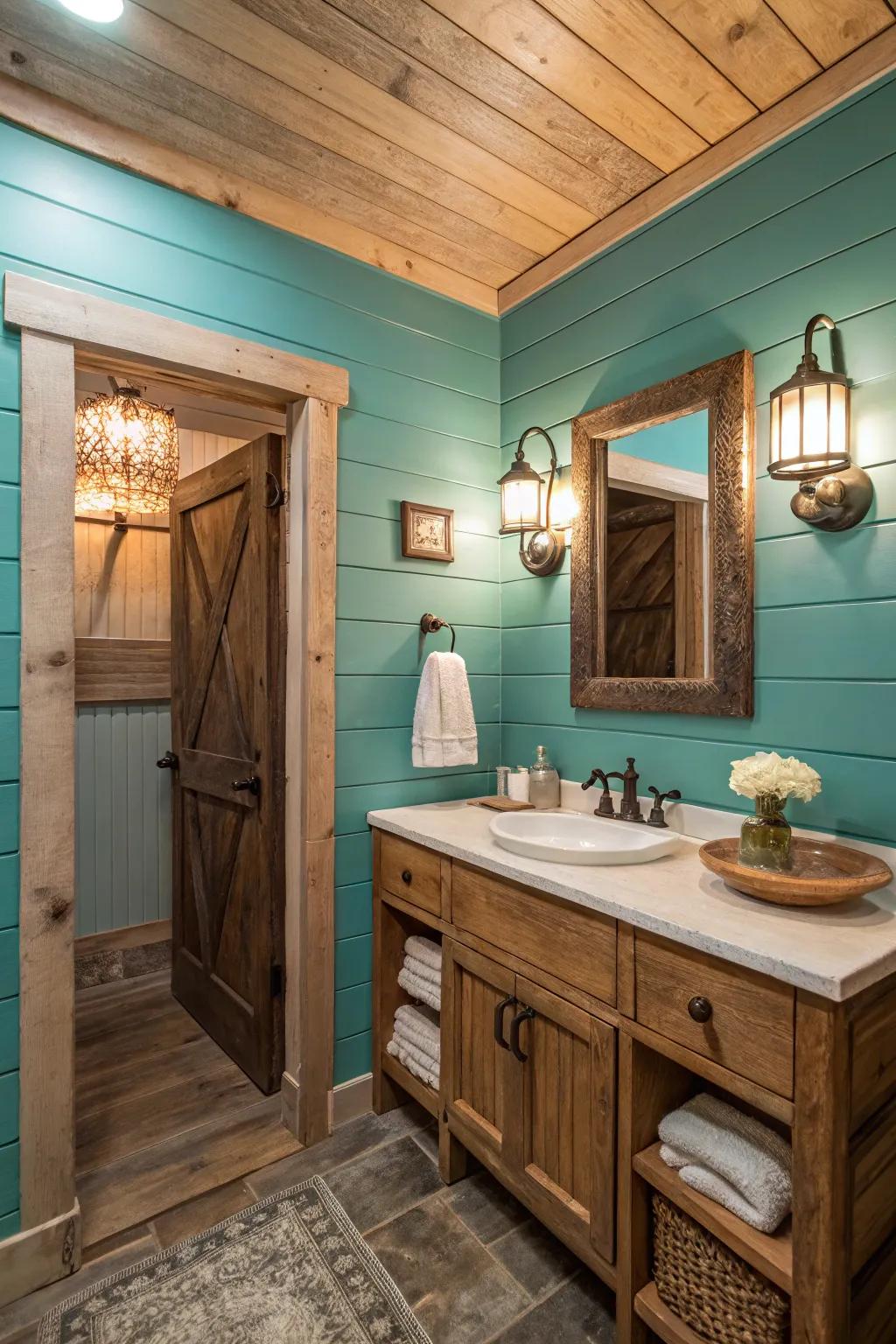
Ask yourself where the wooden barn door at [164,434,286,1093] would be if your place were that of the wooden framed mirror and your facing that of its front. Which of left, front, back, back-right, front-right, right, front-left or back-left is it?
front-right

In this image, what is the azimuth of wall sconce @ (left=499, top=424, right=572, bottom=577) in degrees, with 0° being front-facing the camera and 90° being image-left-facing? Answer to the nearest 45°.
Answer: approximately 45°

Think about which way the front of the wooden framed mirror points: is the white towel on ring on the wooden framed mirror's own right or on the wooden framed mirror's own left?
on the wooden framed mirror's own right

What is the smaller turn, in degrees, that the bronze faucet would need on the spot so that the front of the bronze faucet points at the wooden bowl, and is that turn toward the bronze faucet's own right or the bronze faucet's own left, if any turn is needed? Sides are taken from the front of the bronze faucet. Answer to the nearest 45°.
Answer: approximately 90° to the bronze faucet's own left

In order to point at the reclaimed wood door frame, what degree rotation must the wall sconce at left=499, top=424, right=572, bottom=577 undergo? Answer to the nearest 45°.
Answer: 0° — it already faces it

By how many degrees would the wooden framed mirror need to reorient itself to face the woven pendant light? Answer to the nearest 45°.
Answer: approximately 45° to its right

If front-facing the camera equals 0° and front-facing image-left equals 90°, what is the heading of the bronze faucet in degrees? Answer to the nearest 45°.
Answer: approximately 45°
